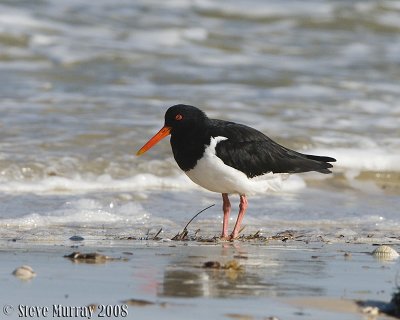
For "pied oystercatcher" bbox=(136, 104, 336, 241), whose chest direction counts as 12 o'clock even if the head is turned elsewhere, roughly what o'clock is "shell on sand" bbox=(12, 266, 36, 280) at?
The shell on sand is roughly at 10 o'clock from the pied oystercatcher.

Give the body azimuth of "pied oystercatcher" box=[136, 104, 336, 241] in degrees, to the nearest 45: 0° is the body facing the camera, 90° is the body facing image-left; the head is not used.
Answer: approximately 90°

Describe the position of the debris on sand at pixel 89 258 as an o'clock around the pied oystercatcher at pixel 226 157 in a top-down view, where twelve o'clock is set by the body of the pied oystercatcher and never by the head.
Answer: The debris on sand is roughly at 10 o'clock from the pied oystercatcher.

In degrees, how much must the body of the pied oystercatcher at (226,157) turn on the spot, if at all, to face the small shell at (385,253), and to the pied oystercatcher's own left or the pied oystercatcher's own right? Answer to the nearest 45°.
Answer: approximately 135° to the pied oystercatcher's own left

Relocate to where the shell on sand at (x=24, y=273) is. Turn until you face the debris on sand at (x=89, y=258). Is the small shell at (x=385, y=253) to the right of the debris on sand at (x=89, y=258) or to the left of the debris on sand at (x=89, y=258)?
right

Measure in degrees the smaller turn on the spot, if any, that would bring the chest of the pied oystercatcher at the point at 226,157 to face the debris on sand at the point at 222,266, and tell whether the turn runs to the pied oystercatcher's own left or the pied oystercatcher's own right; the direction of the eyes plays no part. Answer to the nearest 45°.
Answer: approximately 90° to the pied oystercatcher's own left

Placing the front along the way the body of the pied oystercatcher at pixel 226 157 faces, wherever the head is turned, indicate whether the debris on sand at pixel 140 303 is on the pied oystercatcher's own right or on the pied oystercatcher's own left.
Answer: on the pied oystercatcher's own left
